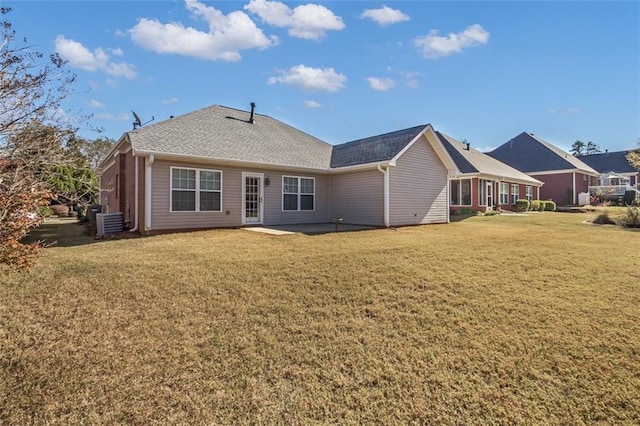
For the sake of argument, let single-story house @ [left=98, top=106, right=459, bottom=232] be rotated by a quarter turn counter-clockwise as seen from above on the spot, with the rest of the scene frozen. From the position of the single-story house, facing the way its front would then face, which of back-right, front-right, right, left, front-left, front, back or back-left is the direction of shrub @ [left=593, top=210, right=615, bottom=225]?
back-left

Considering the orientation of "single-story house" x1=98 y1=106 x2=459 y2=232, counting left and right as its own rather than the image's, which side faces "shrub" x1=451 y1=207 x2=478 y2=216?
right

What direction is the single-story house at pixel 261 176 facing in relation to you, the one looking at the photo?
facing away from the viewer and to the left of the viewer

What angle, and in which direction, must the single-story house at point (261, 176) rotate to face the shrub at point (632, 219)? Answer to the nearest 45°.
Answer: approximately 135° to its right

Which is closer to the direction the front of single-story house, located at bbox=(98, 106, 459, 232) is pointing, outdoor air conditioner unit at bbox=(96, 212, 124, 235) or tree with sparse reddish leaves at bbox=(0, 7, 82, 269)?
the outdoor air conditioner unit

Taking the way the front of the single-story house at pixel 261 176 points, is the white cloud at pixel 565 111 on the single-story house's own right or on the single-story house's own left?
on the single-story house's own right

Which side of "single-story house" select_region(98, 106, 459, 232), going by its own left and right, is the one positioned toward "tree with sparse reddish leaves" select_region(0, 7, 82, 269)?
left
